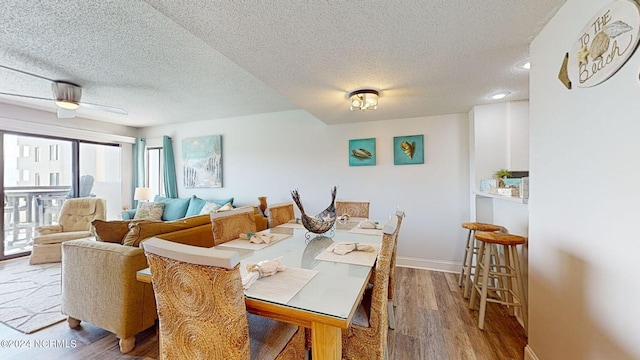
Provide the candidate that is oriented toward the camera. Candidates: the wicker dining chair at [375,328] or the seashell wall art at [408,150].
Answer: the seashell wall art

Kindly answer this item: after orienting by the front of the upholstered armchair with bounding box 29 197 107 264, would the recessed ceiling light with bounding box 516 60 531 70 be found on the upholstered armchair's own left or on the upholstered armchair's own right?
on the upholstered armchair's own left

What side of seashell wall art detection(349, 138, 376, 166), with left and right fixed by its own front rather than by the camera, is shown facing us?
front

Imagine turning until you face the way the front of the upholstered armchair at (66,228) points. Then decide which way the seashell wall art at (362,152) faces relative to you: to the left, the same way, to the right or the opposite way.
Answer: the same way

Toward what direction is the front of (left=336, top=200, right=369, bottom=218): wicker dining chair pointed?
toward the camera

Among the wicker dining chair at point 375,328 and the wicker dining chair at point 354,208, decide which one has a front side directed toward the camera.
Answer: the wicker dining chair at point 354,208

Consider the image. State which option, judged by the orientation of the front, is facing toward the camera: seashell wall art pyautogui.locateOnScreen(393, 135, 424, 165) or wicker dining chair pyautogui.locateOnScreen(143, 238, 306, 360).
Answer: the seashell wall art

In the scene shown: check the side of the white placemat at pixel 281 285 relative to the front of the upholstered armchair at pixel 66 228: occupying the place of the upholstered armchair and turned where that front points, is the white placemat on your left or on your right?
on your left

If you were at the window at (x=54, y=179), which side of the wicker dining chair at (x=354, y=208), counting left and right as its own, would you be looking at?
right

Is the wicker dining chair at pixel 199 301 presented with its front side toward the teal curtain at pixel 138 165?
no

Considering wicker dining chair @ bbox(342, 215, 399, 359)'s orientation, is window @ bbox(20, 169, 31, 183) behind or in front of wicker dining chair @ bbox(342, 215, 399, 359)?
in front

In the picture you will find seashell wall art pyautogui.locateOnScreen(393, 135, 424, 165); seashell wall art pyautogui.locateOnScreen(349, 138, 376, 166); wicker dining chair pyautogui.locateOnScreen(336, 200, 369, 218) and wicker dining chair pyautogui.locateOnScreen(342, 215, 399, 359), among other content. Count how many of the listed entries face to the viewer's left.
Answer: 1

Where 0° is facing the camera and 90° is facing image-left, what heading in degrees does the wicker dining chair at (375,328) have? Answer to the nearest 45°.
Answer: approximately 90°

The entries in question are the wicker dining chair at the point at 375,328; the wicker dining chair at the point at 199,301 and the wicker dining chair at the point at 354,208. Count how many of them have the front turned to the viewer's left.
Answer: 1

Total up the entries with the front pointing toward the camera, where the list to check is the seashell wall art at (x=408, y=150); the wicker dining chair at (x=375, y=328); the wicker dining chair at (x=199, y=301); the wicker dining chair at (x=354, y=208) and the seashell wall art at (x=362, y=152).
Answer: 3

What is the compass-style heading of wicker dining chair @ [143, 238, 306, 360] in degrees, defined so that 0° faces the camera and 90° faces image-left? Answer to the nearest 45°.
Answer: approximately 225°

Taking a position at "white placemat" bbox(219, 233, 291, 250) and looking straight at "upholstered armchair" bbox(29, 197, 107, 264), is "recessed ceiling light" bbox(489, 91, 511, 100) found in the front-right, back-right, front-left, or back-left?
back-right

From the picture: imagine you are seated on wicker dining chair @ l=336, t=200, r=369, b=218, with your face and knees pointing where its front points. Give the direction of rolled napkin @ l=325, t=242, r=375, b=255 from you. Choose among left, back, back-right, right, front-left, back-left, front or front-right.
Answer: front
